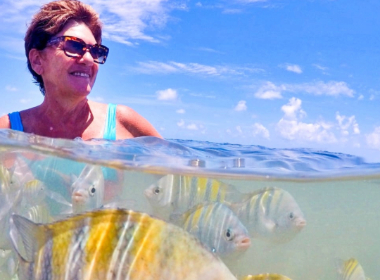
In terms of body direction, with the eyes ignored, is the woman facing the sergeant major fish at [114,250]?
yes

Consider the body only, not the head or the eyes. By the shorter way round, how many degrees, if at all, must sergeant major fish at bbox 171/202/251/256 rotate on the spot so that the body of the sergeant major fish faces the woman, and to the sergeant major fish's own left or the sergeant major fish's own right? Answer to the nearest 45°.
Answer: approximately 180°

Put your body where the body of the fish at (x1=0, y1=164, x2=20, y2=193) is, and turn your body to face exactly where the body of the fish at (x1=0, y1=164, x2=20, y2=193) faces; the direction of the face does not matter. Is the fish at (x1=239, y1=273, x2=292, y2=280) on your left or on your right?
on your right

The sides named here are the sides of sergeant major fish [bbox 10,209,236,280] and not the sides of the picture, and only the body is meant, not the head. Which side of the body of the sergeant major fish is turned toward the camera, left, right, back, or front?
right

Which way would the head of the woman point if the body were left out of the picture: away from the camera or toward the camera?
toward the camera

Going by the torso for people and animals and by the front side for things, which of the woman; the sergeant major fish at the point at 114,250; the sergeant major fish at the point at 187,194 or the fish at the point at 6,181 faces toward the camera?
the woman

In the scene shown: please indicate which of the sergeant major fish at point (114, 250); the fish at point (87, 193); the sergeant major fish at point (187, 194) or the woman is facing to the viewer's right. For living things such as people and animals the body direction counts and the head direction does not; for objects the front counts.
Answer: the sergeant major fish at point (114, 250)

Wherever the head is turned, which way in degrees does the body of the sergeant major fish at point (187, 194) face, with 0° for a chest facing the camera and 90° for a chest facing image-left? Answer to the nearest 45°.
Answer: approximately 90°

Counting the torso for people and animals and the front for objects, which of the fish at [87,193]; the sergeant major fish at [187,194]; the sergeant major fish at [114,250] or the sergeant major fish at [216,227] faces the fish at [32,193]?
the sergeant major fish at [187,194]

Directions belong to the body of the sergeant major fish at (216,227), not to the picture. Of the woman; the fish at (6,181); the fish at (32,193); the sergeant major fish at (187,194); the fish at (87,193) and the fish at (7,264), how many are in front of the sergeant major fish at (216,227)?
0

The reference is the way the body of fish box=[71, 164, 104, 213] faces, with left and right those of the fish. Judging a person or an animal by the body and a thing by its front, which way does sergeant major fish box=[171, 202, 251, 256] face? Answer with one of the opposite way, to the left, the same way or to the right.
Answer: to the left
